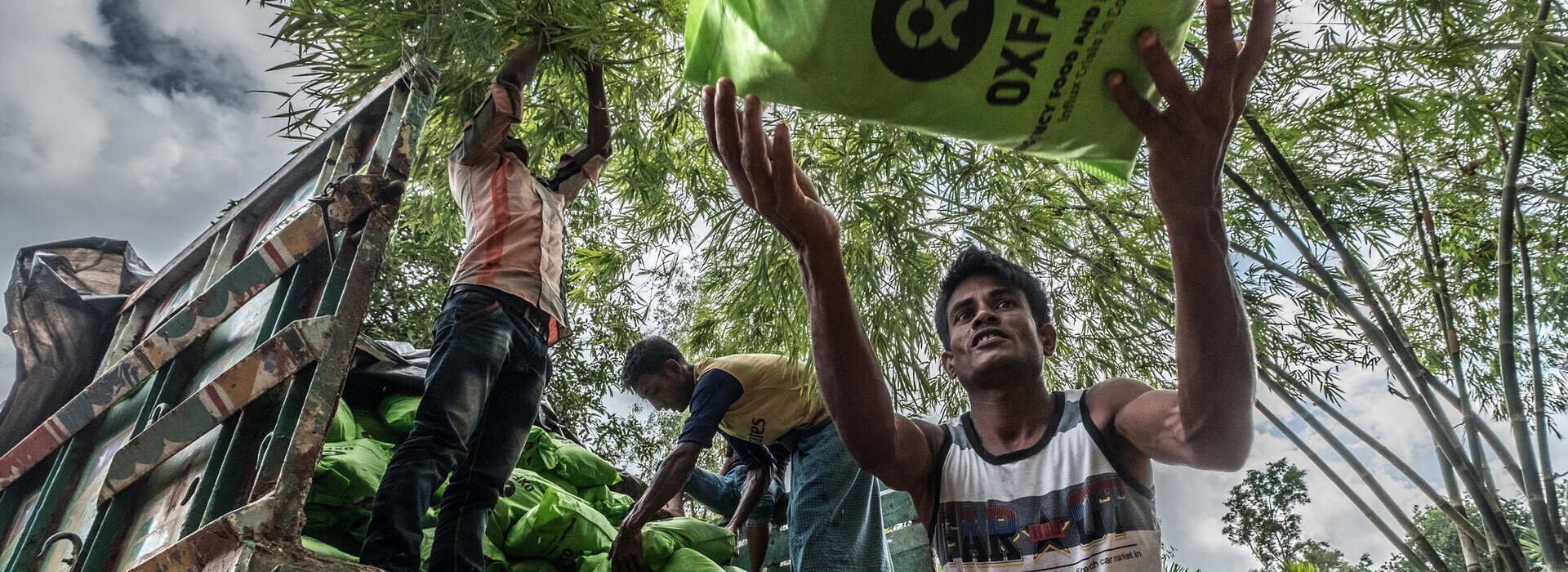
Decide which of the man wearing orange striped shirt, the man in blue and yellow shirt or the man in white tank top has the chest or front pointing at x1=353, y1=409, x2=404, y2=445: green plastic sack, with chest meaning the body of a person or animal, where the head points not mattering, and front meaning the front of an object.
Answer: the man in blue and yellow shirt

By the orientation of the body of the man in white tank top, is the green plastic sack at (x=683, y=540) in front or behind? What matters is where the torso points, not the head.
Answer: behind

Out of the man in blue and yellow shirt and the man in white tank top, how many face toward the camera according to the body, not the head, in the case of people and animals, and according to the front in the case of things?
1

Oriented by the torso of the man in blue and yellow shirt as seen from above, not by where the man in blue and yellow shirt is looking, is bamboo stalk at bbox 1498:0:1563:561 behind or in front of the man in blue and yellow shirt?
behind

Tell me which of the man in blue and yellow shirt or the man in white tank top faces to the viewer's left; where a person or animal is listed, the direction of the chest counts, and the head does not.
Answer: the man in blue and yellow shirt

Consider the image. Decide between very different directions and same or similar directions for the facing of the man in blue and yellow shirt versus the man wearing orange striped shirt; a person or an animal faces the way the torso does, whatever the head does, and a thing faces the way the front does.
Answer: very different directions

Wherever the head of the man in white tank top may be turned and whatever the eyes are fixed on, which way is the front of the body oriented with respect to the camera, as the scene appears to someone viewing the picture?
toward the camera

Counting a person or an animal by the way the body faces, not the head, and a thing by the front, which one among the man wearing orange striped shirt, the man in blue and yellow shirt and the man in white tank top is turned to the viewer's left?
the man in blue and yellow shirt

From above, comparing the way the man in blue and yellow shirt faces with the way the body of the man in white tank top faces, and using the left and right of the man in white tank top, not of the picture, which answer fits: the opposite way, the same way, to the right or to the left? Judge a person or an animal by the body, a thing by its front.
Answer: to the right

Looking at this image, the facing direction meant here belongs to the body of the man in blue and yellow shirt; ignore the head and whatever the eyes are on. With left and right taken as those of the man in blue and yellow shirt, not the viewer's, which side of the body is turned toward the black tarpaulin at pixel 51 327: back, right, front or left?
front

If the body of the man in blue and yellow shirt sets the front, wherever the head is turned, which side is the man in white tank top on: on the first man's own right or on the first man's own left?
on the first man's own left

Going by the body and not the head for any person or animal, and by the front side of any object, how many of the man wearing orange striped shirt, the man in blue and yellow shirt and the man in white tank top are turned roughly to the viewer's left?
1

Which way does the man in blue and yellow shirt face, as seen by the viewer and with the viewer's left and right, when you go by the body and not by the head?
facing to the left of the viewer

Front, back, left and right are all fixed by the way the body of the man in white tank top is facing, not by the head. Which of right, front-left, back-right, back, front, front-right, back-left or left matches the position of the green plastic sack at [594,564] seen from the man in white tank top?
back-right

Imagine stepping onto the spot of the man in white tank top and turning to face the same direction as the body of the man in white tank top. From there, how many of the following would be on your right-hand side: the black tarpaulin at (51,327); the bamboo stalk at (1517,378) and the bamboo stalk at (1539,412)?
1
